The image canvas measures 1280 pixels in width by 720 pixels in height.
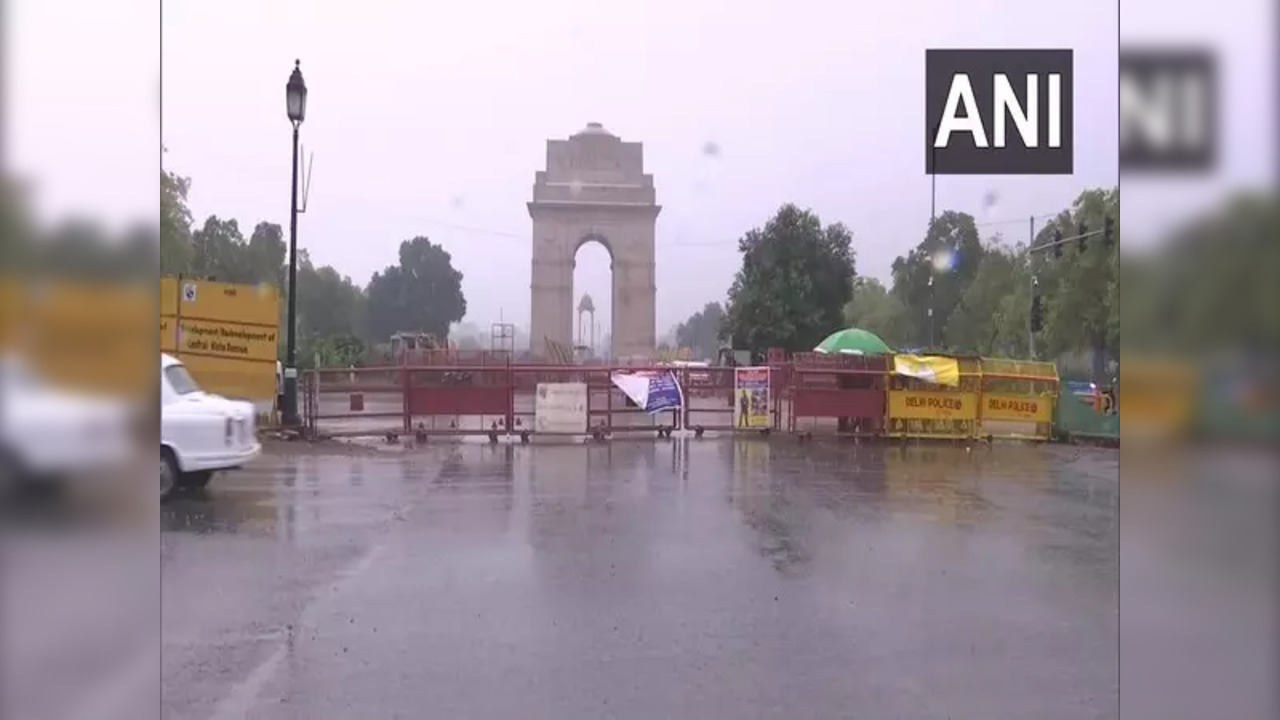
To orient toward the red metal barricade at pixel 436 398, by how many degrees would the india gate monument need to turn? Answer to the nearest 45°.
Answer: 0° — it already faces it

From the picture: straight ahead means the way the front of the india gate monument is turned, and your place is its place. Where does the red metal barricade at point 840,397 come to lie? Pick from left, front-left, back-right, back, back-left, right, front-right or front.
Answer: front

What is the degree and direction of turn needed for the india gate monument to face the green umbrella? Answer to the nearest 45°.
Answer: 0° — it already faces it

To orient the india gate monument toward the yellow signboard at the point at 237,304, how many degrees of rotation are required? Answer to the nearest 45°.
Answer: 0° — it already faces it

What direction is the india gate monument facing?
toward the camera

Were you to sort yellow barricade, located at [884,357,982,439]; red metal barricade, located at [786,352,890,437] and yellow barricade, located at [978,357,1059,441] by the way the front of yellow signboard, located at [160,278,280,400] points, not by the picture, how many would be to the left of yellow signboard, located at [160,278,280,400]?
3

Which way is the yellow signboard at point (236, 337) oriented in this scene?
toward the camera

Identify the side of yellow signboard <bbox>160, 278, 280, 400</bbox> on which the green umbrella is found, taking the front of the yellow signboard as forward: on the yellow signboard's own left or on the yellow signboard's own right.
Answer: on the yellow signboard's own left

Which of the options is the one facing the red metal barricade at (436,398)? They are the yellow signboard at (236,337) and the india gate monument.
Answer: the india gate monument

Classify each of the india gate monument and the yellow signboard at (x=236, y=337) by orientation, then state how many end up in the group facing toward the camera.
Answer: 2

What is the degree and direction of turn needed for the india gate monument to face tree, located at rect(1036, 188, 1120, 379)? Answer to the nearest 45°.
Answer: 0° — it already faces it

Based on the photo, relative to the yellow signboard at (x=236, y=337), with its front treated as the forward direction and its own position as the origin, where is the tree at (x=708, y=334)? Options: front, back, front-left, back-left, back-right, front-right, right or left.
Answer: back-left

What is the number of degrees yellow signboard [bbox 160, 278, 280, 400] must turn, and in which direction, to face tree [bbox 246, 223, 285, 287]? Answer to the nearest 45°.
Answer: approximately 180°

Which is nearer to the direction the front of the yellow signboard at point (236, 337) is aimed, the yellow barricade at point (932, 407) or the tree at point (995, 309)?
the yellow barricade

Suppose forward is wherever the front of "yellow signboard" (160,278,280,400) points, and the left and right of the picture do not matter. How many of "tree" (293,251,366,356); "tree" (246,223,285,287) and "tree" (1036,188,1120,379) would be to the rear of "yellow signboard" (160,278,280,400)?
2

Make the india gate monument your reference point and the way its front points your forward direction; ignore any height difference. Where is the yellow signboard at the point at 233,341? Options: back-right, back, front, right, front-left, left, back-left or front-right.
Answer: front

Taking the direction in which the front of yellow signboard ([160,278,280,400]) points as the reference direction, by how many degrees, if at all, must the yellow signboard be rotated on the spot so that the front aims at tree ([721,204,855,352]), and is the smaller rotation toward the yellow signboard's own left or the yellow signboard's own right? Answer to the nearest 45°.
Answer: approximately 135° to the yellow signboard's own left

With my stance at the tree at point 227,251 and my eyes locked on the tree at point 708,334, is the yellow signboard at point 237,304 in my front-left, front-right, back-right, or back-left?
back-right

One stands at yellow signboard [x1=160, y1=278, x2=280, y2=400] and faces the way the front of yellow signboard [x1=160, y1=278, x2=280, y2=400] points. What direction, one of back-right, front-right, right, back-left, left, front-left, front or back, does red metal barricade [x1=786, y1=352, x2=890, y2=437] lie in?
left
